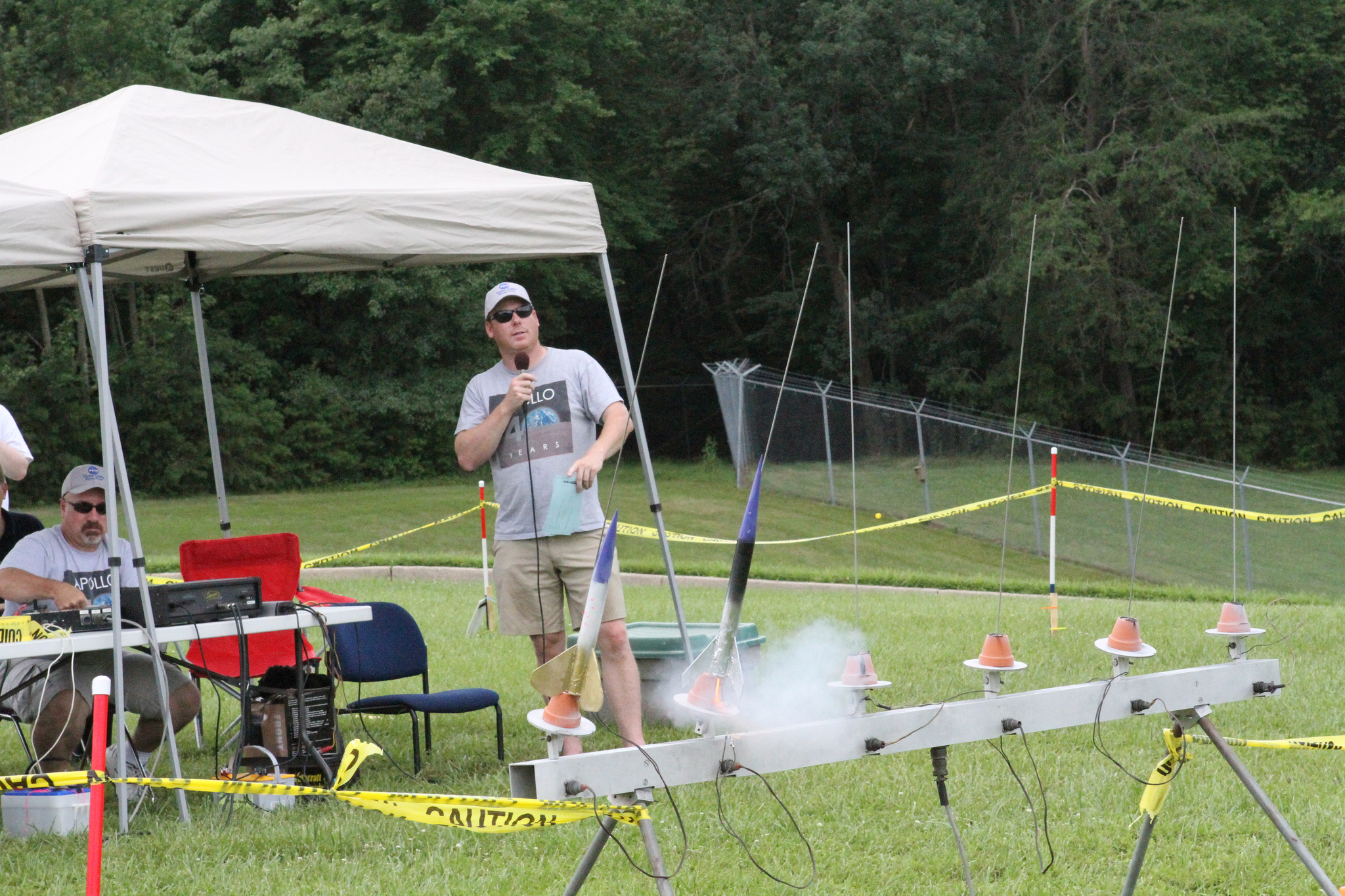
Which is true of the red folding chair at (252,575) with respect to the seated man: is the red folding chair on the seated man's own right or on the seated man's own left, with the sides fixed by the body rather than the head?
on the seated man's own left

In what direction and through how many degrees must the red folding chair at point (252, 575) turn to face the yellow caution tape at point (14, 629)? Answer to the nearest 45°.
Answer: approximately 45° to its right

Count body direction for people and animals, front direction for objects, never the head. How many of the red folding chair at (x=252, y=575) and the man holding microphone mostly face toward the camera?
2

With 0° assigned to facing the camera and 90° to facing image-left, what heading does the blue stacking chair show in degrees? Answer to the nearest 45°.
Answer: approximately 315°

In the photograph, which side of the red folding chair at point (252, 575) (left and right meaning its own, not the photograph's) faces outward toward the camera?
front

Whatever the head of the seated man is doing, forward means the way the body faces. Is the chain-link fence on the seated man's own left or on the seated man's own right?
on the seated man's own left

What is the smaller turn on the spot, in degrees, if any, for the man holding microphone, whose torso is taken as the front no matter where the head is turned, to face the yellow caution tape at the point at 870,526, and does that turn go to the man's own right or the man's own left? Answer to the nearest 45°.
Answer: approximately 180°

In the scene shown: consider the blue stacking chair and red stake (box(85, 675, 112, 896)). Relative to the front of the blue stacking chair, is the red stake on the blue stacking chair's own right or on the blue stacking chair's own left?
on the blue stacking chair's own right

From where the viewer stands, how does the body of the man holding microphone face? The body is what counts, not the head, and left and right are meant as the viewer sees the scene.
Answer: facing the viewer

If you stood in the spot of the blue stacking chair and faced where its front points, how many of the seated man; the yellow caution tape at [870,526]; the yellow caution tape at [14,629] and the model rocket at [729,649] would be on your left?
1

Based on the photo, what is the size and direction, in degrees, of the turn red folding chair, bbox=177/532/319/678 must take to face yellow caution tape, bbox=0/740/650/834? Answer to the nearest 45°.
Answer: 0° — it already faces it
